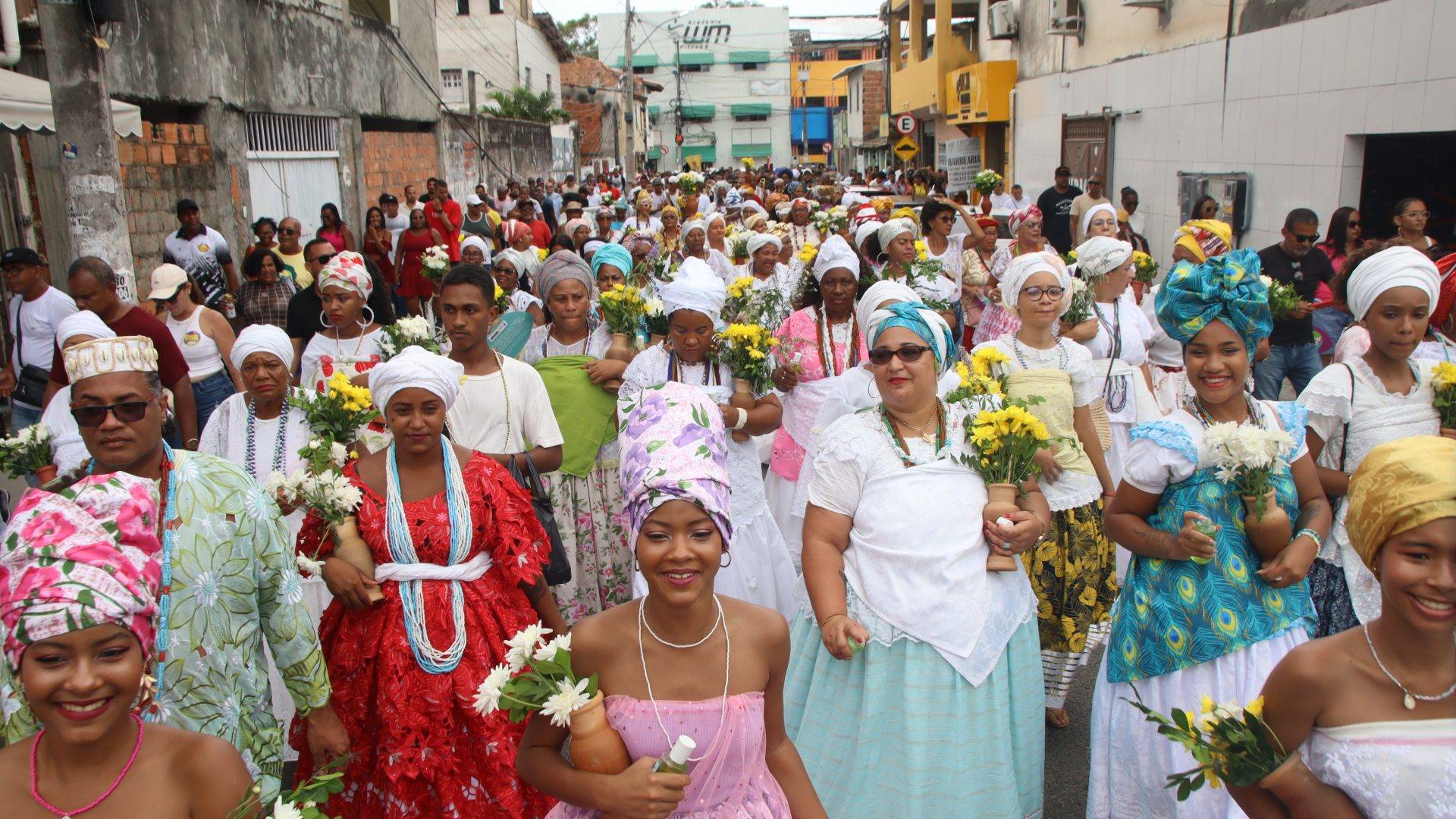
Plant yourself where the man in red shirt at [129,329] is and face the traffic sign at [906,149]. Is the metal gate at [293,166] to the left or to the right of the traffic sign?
left

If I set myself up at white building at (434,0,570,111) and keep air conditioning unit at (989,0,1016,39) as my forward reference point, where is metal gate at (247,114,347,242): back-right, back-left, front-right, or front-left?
front-right

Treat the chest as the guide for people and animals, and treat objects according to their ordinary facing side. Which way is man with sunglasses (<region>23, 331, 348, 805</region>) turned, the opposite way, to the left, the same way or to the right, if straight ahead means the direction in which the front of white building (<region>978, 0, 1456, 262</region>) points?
to the left

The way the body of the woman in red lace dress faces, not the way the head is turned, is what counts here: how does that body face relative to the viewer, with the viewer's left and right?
facing the viewer

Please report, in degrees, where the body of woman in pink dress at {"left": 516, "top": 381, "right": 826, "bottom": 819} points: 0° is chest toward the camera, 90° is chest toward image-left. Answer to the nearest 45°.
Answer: approximately 0°

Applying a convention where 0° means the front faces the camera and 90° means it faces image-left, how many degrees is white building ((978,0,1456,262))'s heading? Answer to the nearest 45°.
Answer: approximately 45°

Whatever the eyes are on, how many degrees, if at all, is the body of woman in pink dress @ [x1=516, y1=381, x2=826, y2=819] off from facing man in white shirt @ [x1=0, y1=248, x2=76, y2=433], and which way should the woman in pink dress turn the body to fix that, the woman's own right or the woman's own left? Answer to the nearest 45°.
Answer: approximately 135° to the woman's own right

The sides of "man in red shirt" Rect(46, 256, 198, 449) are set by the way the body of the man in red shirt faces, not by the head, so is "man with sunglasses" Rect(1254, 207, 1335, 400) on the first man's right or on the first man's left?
on the first man's left

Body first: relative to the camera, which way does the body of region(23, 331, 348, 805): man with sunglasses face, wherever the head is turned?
toward the camera

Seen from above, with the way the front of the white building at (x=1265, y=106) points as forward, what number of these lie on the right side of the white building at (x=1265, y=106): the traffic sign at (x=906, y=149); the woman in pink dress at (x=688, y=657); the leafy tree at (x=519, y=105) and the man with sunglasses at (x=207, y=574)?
2

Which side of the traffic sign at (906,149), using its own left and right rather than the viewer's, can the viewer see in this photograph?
front

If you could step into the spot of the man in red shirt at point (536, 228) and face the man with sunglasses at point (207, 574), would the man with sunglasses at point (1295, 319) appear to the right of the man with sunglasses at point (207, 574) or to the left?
left

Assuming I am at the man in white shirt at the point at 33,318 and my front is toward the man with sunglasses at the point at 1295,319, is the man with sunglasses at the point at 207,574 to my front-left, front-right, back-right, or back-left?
front-right

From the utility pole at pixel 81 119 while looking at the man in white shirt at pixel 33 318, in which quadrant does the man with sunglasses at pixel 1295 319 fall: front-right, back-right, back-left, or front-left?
front-left

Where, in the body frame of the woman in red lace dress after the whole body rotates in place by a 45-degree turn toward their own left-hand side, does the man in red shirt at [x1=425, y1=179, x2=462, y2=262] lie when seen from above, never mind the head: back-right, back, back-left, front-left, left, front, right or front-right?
back-left

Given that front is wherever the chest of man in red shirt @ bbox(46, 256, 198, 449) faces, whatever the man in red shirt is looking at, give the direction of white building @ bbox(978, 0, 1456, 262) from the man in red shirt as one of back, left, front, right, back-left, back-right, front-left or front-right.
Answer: back-left
